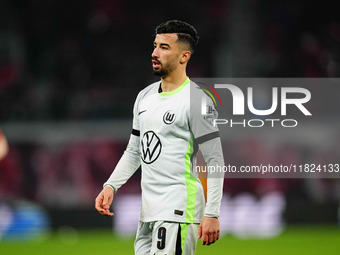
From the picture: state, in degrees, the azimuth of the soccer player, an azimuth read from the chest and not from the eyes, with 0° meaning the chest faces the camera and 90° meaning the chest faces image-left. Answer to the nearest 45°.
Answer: approximately 45°
